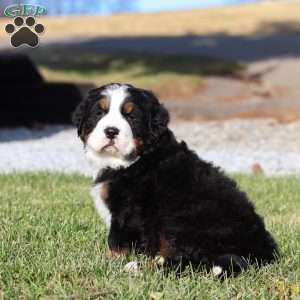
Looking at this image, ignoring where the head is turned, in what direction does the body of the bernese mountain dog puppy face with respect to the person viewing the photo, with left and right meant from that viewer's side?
facing to the left of the viewer
